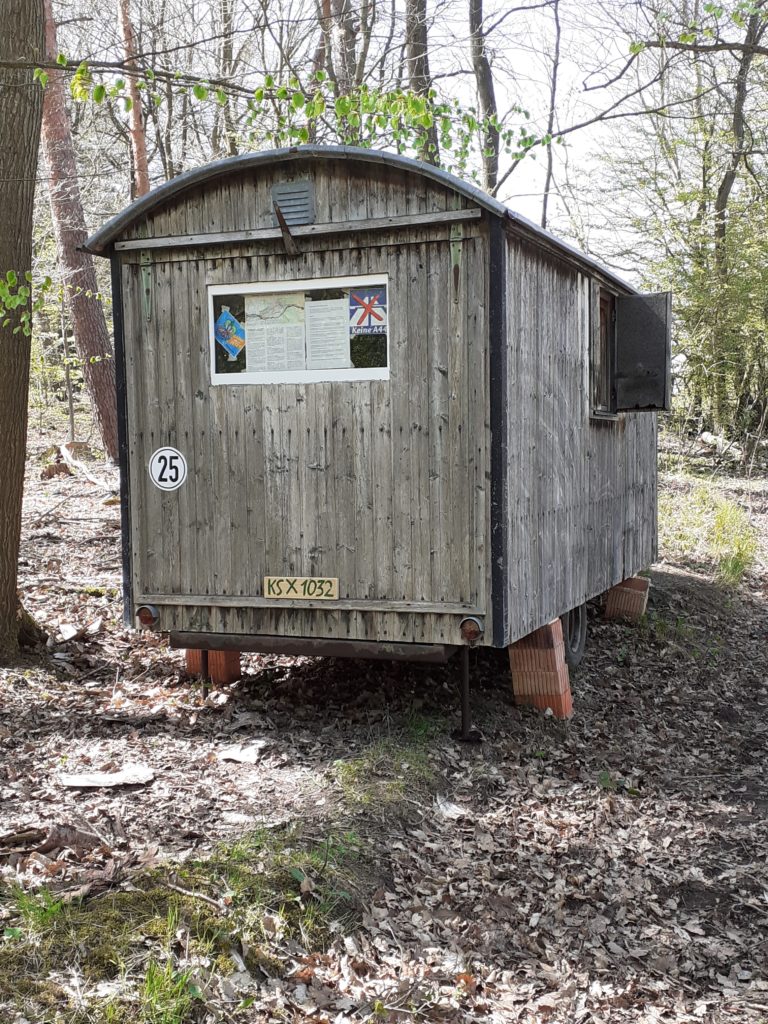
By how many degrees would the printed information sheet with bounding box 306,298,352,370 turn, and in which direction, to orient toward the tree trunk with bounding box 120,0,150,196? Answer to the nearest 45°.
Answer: approximately 180°

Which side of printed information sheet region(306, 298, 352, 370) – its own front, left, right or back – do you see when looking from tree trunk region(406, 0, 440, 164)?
back

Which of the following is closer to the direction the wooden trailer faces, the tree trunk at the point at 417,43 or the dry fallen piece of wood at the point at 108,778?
the tree trunk

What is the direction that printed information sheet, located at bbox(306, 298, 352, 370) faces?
toward the camera

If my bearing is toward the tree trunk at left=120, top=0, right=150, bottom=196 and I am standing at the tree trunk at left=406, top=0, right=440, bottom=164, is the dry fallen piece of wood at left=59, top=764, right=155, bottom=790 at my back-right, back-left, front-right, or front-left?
front-left

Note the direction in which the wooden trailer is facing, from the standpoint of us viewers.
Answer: facing away from the viewer and to the right of the viewer

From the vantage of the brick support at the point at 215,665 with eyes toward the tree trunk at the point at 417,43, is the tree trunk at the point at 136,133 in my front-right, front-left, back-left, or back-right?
front-left

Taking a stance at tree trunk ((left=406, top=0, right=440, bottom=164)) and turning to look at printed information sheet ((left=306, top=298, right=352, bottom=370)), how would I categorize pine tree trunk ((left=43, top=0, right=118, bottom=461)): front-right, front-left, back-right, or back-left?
front-right

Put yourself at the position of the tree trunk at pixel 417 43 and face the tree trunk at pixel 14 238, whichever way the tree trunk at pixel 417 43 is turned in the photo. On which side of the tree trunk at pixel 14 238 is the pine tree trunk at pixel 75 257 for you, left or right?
right
